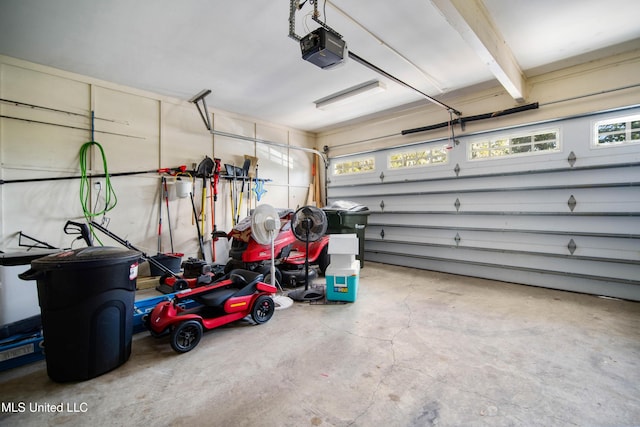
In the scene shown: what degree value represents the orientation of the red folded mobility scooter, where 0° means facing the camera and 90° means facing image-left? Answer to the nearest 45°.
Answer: approximately 45°

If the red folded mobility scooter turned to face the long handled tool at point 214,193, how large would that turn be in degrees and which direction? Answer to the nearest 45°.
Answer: approximately 135° to its right

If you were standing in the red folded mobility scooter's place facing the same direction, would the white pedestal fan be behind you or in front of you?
behind

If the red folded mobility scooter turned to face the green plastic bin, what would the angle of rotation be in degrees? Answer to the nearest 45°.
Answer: approximately 180°
